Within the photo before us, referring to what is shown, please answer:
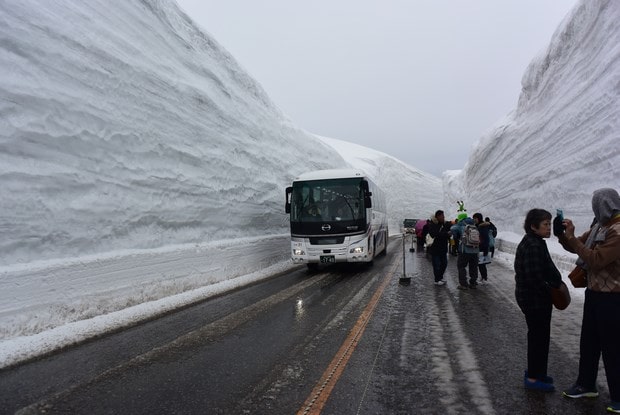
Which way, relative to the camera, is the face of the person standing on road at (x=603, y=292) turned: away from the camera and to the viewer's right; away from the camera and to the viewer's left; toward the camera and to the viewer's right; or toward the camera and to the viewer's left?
away from the camera and to the viewer's left

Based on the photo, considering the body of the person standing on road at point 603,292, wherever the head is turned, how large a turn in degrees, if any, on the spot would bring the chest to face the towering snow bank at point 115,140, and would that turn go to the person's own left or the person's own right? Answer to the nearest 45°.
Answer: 0° — they already face it

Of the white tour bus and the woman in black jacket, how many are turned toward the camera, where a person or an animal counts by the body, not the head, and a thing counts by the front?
1

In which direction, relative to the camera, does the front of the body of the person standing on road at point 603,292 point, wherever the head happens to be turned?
to the viewer's left

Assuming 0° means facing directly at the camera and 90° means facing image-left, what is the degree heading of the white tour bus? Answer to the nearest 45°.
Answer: approximately 0°

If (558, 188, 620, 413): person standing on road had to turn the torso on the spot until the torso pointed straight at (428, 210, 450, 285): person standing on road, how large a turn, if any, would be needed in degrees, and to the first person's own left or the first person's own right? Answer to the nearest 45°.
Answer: approximately 45° to the first person's own right

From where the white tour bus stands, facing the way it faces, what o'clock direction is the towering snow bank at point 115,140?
The towering snow bank is roughly at 2 o'clock from the white tour bus.

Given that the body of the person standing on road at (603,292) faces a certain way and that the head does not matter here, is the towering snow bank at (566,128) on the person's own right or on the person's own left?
on the person's own right

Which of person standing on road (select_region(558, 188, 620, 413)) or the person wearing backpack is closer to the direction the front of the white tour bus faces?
the person standing on road

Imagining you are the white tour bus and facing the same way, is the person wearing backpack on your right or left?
on your left
